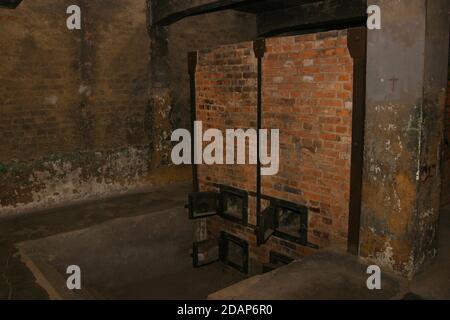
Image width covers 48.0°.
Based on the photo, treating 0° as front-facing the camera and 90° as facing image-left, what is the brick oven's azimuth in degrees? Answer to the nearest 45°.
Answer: approximately 45°
